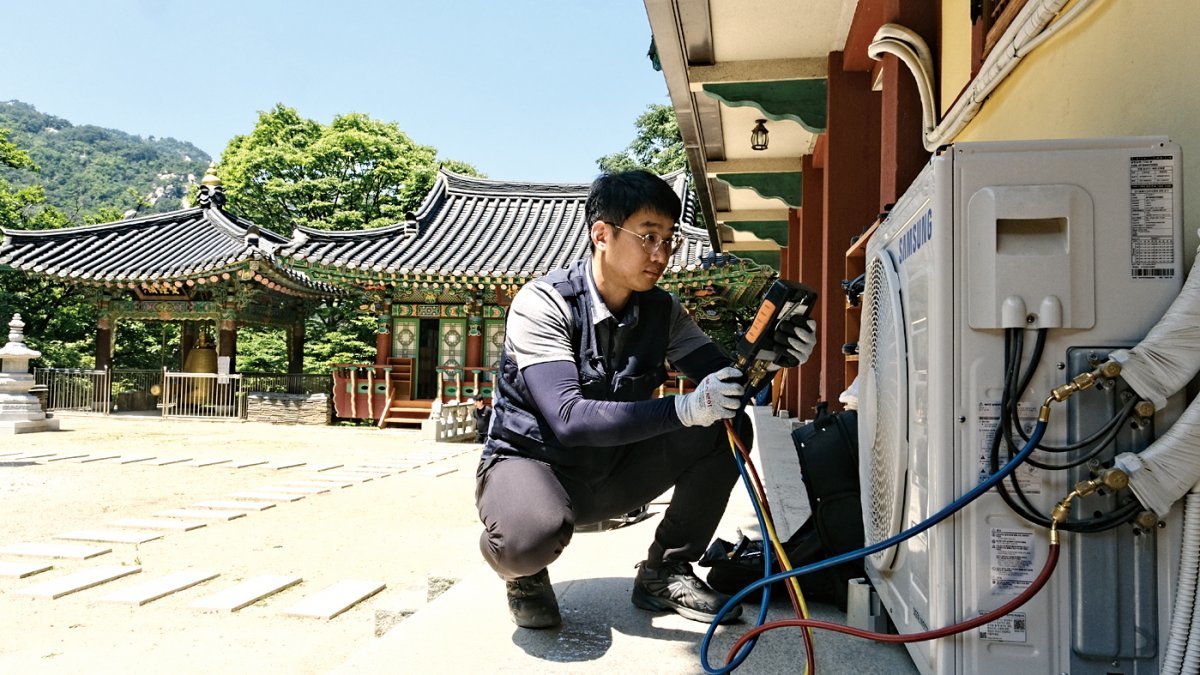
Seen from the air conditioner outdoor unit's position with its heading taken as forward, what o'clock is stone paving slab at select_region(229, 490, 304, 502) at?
The stone paving slab is roughly at 1 o'clock from the air conditioner outdoor unit.

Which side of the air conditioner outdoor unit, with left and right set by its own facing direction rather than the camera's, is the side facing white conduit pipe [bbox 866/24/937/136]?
right

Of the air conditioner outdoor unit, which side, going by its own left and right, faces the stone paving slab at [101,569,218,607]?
front

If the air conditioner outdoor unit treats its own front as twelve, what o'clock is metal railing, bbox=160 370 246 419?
The metal railing is roughly at 1 o'clock from the air conditioner outdoor unit.

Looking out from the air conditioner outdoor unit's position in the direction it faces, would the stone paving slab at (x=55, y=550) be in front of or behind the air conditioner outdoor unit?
in front

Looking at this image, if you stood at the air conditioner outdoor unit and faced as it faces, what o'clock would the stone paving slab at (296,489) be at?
The stone paving slab is roughly at 1 o'clock from the air conditioner outdoor unit.

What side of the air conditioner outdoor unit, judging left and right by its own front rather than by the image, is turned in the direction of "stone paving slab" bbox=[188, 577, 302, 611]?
front

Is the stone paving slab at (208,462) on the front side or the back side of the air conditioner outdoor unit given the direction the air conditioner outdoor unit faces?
on the front side

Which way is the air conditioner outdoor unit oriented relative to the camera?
to the viewer's left

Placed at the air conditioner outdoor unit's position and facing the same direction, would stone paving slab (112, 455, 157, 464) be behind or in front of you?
in front
